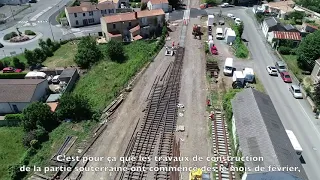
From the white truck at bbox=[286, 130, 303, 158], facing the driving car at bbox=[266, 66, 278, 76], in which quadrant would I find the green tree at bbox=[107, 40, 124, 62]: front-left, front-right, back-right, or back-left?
front-left

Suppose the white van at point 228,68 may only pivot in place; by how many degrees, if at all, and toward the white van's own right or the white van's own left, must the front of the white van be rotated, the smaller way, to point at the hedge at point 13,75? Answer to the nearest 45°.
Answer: approximately 90° to the white van's own right

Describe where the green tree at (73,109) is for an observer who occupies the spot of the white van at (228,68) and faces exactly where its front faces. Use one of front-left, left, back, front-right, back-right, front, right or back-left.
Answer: front-right

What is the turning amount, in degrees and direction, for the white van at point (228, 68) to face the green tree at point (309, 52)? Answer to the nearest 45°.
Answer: approximately 90° to its left

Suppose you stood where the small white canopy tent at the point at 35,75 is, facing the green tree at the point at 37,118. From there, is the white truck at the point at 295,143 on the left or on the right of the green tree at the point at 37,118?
left

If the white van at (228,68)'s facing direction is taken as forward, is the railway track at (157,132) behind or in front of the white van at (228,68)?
in front

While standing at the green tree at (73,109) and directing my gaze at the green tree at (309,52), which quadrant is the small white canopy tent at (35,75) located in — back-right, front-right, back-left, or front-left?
back-left

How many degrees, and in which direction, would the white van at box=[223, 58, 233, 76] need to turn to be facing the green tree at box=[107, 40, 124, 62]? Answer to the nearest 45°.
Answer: approximately 90° to its right

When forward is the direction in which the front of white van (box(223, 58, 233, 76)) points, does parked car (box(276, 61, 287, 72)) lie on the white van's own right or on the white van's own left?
on the white van's own left

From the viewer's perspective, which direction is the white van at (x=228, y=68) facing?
toward the camera

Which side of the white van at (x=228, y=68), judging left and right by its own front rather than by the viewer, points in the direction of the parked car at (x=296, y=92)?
left
